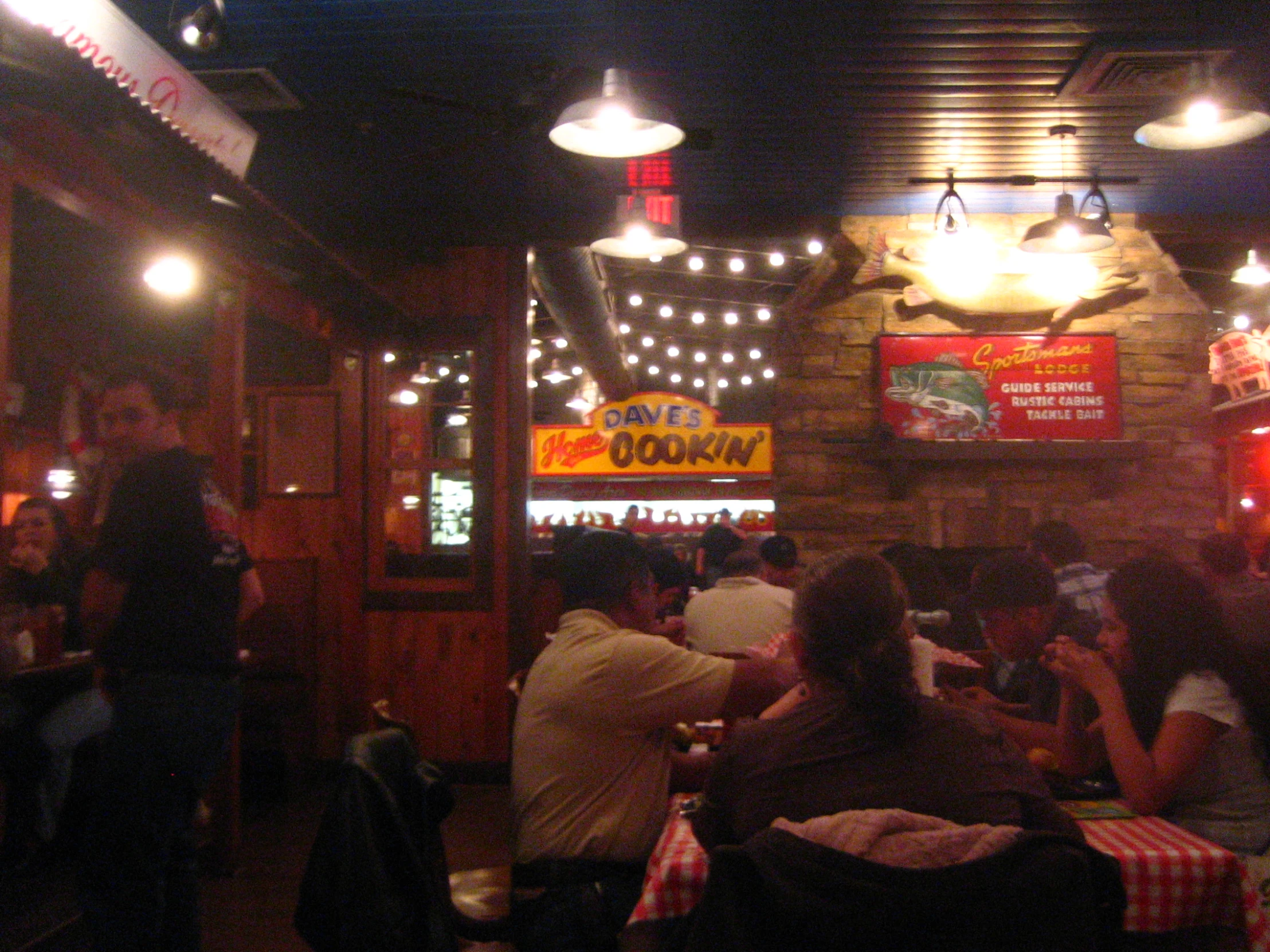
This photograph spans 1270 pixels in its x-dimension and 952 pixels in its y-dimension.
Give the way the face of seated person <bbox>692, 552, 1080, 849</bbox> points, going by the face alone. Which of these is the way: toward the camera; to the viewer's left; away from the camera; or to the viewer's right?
away from the camera

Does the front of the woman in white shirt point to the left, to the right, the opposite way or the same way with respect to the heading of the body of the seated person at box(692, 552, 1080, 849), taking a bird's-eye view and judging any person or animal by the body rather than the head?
to the left

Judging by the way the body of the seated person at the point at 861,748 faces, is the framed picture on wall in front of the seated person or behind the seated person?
in front

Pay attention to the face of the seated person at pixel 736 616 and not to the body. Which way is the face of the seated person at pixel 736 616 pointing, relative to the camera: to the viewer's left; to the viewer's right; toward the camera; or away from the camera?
away from the camera

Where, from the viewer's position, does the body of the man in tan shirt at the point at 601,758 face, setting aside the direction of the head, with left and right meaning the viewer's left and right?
facing away from the viewer and to the right of the viewer

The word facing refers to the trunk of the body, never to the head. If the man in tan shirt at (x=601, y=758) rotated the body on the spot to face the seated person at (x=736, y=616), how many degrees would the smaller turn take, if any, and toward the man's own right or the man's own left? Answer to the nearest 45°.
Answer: approximately 45° to the man's own left

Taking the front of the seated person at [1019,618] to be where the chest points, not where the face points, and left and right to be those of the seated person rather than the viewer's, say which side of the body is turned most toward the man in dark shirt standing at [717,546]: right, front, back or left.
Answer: right

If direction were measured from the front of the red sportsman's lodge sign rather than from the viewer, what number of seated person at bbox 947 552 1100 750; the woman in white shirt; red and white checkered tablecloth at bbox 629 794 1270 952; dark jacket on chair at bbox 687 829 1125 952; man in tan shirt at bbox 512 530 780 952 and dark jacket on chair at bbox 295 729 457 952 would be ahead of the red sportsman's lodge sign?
6

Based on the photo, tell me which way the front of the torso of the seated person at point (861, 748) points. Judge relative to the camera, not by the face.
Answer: away from the camera

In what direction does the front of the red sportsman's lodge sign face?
toward the camera

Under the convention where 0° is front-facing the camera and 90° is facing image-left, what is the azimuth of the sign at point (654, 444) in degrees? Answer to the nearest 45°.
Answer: approximately 0°

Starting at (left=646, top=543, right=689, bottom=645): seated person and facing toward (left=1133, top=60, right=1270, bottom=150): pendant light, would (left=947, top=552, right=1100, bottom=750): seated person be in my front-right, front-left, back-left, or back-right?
front-right

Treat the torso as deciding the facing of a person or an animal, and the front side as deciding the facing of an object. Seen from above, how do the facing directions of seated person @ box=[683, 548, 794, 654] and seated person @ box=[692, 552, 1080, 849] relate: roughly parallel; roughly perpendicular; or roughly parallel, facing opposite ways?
roughly parallel

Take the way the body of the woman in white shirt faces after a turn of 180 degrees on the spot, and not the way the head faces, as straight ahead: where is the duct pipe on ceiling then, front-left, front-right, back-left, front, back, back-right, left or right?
back-left

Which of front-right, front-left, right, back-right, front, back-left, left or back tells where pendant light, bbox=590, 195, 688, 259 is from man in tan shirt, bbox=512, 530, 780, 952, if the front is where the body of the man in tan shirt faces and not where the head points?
front-left

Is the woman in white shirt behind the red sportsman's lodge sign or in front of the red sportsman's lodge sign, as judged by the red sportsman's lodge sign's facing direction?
in front

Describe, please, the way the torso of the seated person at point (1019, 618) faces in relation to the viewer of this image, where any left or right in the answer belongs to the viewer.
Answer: facing the viewer and to the left of the viewer

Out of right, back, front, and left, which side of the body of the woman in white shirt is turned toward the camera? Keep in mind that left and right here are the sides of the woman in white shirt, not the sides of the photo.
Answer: left

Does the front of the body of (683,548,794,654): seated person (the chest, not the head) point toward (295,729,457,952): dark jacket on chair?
no
